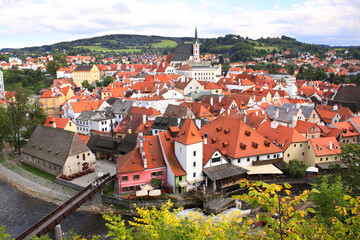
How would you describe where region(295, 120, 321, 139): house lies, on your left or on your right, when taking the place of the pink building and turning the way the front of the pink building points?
on your left

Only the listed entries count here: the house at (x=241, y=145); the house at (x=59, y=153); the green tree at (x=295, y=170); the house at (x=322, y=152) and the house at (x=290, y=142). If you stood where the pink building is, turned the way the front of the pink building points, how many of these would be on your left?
4

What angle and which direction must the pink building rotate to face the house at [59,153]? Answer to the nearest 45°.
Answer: approximately 135° to its right

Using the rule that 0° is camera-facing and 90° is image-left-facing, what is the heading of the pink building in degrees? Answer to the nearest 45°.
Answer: approximately 0°

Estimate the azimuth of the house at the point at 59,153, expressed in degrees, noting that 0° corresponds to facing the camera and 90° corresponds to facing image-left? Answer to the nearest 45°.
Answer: approximately 315°

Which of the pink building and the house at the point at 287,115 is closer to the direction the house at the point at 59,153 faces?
the pink building
